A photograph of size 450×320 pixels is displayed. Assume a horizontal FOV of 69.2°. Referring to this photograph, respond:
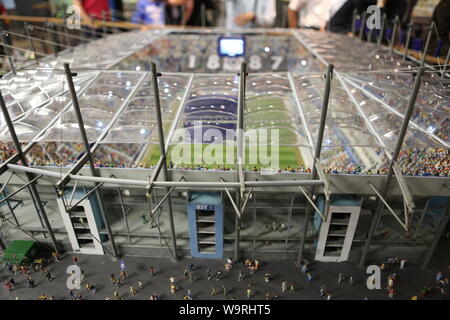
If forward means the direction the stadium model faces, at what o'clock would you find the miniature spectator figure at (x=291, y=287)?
The miniature spectator figure is roughly at 11 o'clock from the stadium model.

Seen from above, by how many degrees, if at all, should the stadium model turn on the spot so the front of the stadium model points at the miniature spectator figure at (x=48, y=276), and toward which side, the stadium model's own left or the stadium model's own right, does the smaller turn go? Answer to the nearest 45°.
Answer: approximately 90° to the stadium model's own right

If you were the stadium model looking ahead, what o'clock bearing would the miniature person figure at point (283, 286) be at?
The miniature person figure is roughly at 11 o'clock from the stadium model.

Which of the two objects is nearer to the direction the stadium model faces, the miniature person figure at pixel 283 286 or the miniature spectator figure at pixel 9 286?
the miniature person figure

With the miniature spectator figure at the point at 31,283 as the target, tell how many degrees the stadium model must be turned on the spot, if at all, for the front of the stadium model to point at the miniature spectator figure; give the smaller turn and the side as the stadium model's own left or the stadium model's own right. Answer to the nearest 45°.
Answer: approximately 90° to the stadium model's own right

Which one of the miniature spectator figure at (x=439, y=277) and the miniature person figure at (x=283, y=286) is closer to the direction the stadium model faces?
the miniature person figure

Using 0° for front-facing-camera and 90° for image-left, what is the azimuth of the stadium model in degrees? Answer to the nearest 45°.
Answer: approximately 0°

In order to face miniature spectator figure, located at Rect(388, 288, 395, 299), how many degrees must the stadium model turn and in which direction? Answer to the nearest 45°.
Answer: approximately 45° to its left

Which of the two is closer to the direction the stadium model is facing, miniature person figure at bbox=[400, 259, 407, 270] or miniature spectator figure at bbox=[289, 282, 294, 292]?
the miniature spectator figure

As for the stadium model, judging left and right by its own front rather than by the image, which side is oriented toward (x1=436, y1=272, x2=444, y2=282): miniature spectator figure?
front
